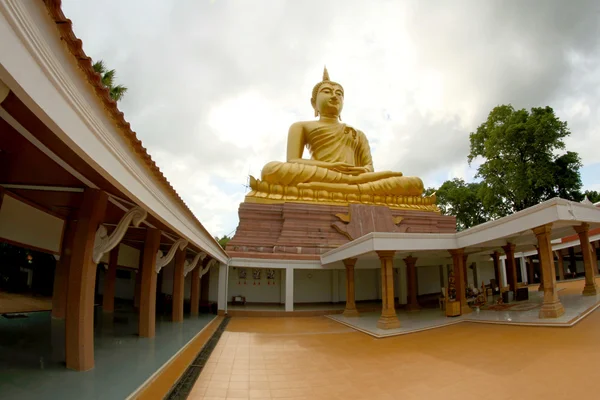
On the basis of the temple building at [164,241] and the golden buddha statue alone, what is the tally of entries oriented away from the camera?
0

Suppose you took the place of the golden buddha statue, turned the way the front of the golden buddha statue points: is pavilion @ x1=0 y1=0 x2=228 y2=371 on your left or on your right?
on your right

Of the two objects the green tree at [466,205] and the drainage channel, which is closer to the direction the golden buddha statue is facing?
the drainage channel

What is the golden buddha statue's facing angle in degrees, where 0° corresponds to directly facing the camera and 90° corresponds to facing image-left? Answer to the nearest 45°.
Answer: approximately 315°

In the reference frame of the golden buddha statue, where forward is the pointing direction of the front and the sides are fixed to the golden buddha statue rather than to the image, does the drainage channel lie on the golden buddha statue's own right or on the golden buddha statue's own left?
on the golden buddha statue's own right
